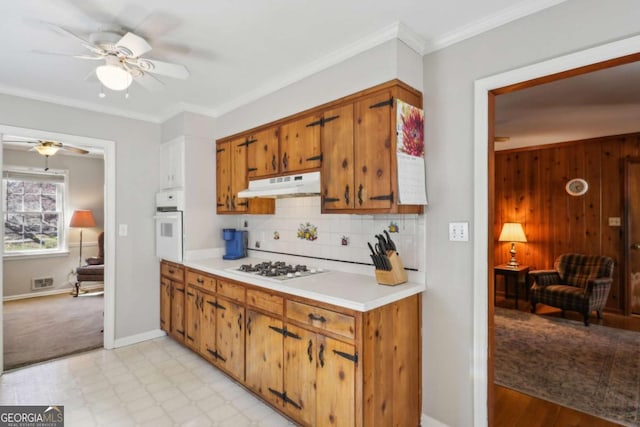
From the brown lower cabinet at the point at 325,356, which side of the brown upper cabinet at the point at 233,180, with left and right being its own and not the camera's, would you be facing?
left

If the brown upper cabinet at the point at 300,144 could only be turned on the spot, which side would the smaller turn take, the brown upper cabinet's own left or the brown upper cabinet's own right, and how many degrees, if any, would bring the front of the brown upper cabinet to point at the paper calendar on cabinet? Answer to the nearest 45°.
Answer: approximately 90° to the brown upper cabinet's own left

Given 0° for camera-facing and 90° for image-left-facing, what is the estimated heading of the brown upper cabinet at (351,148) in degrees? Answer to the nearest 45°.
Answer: approximately 45°

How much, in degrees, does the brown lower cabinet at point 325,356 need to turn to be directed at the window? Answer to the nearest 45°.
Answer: approximately 90° to its right
